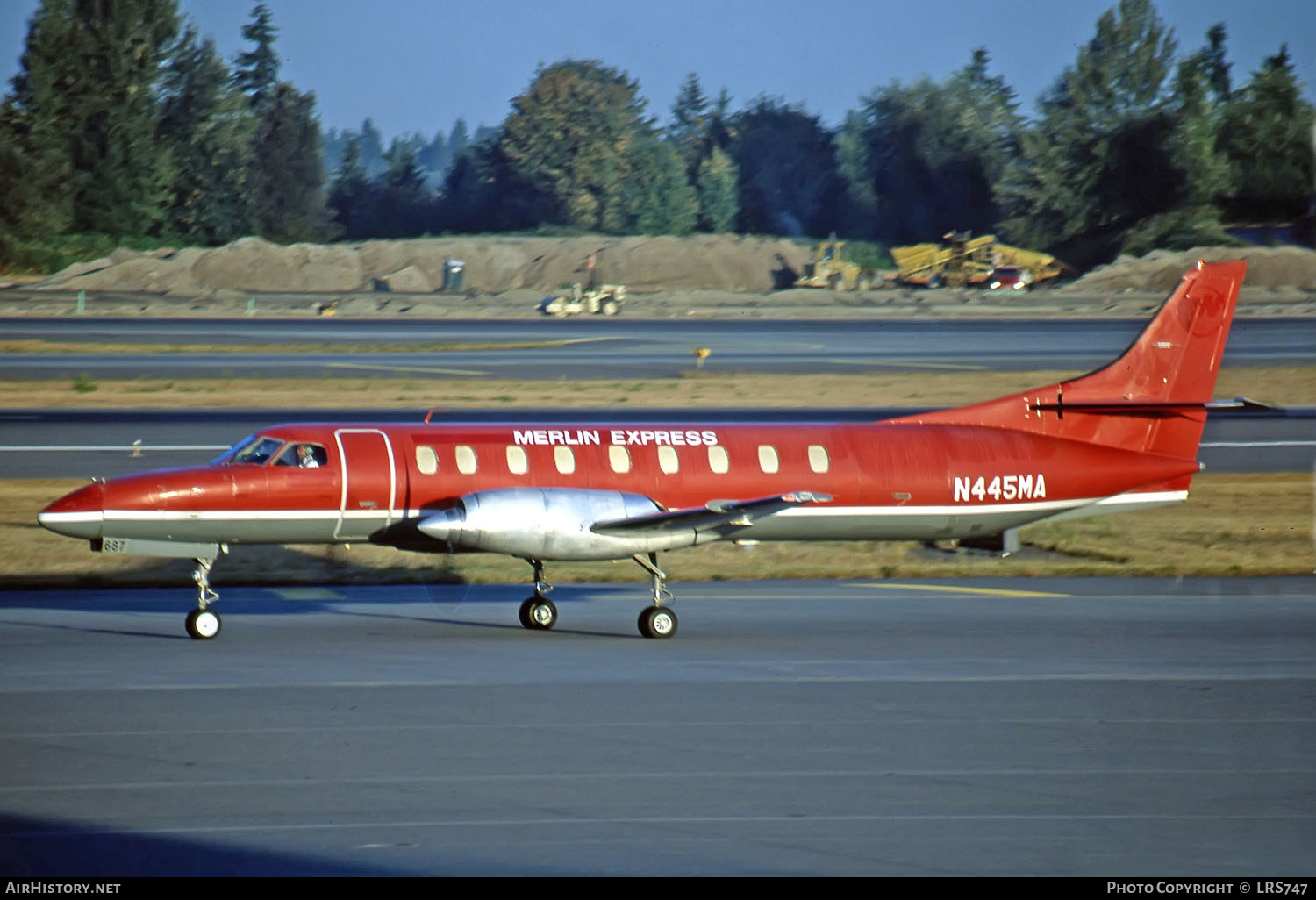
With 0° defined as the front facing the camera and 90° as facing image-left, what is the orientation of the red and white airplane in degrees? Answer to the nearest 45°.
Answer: approximately 90°
